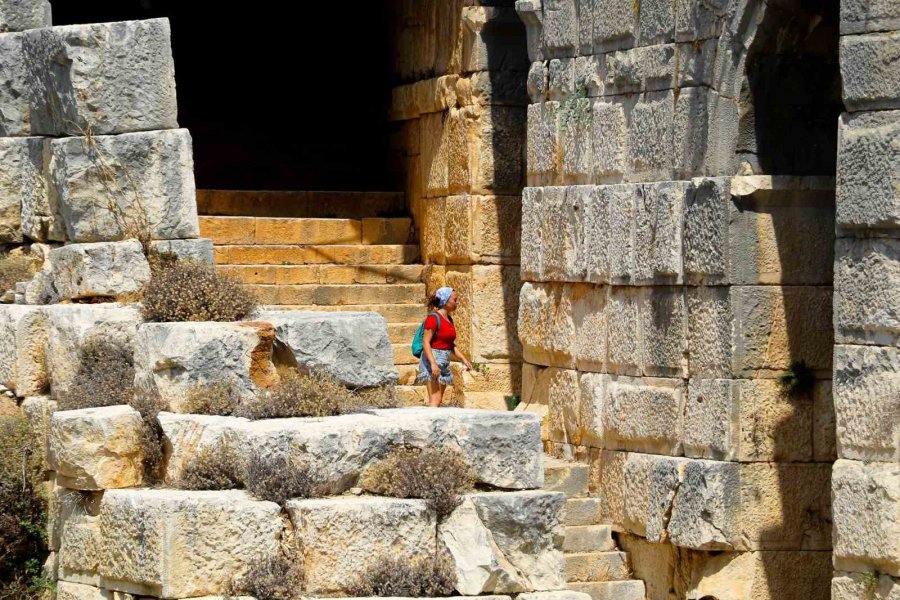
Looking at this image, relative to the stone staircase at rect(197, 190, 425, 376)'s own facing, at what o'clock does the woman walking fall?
The woman walking is roughly at 11 o'clock from the stone staircase.

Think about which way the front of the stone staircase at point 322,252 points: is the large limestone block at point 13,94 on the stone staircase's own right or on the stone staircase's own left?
on the stone staircase's own right

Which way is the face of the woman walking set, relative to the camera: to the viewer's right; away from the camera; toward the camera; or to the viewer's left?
to the viewer's right

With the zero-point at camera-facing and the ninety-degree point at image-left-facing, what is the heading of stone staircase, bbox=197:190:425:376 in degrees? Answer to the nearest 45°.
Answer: approximately 0°

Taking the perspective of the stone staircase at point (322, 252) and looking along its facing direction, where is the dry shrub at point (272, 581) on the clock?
The dry shrub is roughly at 12 o'clock from the stone staircase.

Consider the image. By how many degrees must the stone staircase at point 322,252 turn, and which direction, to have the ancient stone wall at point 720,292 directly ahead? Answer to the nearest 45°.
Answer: approximately 45° to its left

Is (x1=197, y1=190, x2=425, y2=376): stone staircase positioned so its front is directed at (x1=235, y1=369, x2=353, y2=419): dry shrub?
yes
